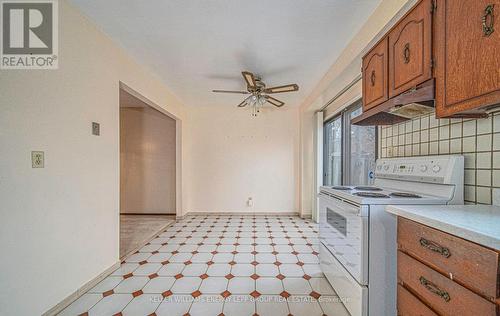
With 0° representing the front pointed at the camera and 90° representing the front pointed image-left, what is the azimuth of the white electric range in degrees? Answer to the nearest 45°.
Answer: approximately 45°

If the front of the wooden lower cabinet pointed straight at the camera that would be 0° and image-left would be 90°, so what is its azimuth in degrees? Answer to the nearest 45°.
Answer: approximately 45°
